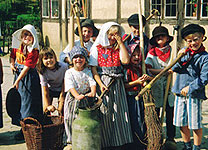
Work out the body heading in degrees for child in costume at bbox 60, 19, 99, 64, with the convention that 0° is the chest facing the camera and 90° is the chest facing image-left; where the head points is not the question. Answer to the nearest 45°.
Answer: approximately 0°

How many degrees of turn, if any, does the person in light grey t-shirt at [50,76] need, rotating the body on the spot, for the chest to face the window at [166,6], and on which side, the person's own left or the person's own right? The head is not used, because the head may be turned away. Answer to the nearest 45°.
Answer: approximately 135° to the person's own left

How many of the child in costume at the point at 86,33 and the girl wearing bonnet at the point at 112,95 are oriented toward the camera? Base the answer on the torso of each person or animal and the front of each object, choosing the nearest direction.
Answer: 2

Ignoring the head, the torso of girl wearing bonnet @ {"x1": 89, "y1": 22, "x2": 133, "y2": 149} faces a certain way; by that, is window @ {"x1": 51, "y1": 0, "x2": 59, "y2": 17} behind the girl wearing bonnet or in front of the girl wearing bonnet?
behind

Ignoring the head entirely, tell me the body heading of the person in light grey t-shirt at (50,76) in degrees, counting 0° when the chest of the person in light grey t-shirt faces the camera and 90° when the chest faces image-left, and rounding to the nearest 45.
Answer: approximately 0°

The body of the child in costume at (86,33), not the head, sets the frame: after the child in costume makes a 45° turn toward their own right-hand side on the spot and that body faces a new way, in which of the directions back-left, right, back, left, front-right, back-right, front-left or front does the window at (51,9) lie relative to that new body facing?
back-right

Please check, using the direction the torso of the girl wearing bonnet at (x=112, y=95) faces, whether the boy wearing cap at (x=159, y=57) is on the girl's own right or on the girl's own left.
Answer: on the girl's own left
